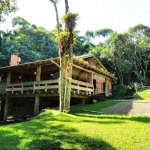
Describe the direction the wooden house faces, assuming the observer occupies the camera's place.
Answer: facing the viewer and to the left of the viewer
